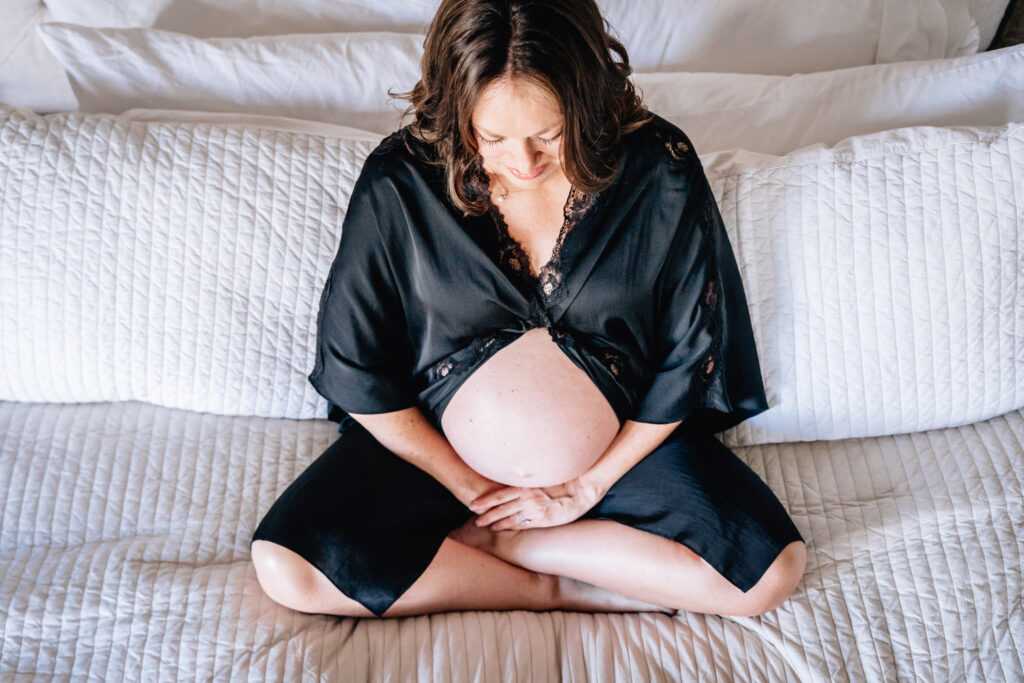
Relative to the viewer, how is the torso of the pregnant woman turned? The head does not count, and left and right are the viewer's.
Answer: facing the viewer

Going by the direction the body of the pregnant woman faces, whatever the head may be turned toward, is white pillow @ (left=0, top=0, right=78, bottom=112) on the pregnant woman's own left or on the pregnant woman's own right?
on the pregnant woman's own right

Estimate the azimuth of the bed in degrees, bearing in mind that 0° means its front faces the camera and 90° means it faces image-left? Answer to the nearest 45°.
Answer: approximately 0°
